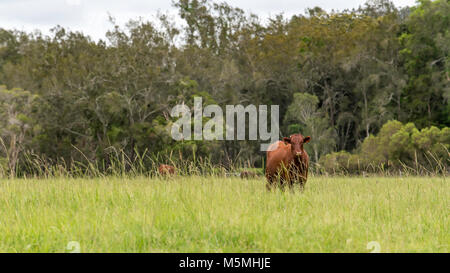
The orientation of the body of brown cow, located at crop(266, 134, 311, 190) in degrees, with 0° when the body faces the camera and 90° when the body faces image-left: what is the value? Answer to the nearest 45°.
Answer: approximately 315°
